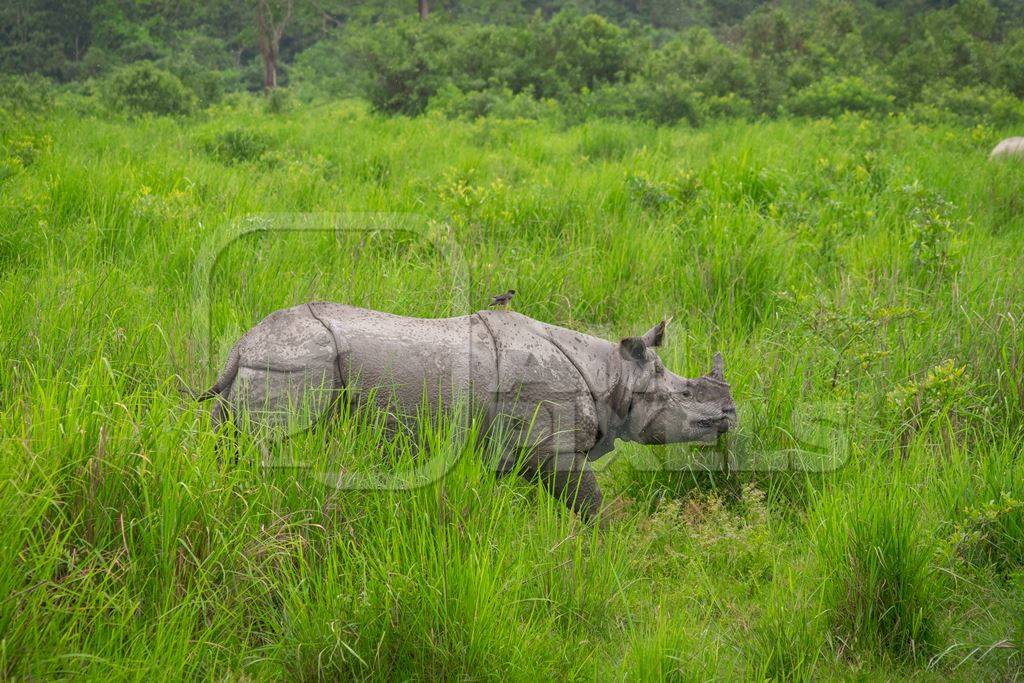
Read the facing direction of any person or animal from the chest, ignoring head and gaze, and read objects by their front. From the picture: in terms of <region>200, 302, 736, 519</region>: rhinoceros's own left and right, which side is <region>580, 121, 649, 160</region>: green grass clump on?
on its left

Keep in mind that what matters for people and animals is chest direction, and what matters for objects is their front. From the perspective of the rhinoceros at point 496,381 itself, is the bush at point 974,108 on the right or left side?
on its left

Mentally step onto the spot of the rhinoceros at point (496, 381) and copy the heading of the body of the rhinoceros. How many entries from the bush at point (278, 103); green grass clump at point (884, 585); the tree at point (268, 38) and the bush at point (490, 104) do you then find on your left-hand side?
3

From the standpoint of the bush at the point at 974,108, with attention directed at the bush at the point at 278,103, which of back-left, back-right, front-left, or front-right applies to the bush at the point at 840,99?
front-right

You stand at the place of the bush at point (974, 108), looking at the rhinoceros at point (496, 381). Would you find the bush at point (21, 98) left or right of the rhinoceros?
right

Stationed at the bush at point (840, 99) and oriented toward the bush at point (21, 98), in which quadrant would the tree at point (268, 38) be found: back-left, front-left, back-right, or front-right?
front-right

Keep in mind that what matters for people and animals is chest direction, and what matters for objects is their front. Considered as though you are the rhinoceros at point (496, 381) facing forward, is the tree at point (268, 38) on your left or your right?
on your left

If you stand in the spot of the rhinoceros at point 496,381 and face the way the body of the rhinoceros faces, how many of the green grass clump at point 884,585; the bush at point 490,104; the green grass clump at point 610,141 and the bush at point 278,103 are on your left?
3

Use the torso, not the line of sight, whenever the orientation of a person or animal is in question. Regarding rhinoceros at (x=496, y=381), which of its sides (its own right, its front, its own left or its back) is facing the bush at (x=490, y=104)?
left

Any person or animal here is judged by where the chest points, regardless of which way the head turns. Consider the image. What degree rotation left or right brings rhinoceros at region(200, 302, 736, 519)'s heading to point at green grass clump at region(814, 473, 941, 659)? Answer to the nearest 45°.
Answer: approximately 45° to its right

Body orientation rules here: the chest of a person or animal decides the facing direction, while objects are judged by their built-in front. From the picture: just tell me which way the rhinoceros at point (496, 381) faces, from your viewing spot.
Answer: facing to the right of the viewer

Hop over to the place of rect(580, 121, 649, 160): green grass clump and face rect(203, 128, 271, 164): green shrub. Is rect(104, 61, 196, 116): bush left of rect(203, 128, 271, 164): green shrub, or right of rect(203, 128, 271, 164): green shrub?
right

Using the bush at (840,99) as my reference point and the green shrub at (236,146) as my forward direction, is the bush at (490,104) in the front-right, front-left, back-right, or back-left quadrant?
front-right

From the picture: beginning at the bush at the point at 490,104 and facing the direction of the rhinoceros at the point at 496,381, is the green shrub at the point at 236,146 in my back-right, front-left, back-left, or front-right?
front-right
